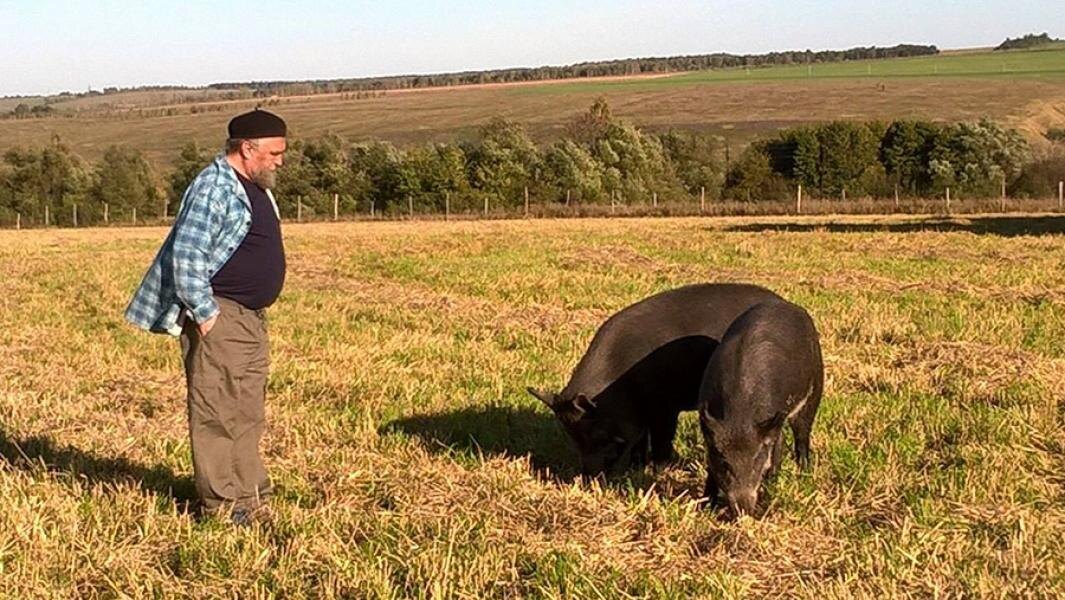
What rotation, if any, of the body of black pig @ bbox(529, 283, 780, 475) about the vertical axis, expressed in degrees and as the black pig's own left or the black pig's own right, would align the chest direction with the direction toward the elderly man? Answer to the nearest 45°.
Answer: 0° — it already faces them

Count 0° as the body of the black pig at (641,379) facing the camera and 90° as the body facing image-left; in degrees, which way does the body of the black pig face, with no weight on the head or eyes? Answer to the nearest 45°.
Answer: approximately 45°

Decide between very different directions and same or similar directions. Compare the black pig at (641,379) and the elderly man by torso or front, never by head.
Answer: very different directions

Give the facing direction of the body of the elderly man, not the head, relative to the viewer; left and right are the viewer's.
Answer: facing to the right of the viewer

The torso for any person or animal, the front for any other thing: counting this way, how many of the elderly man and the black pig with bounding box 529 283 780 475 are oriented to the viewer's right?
1

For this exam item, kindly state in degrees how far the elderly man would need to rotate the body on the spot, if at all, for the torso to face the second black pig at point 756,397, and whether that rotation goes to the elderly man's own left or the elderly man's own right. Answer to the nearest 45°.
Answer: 0° — they already face it

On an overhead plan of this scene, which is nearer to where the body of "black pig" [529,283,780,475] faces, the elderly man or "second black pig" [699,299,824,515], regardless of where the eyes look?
the elderly man
